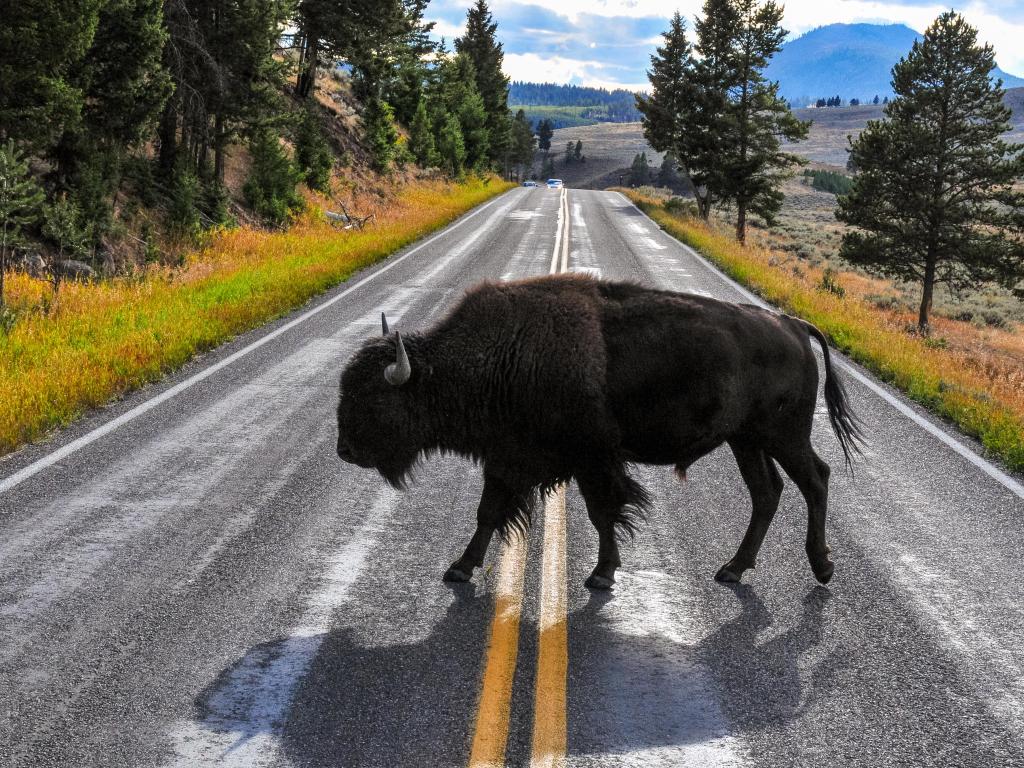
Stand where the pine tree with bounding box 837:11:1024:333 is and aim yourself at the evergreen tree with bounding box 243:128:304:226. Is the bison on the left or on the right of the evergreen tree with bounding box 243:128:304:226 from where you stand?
left

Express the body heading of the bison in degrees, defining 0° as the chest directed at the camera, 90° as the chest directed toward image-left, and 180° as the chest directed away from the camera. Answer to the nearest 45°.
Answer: approximately 90°
